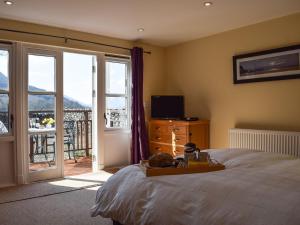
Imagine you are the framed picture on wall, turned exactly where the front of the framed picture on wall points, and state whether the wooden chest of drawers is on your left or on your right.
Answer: on your right

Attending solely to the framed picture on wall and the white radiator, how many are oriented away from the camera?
0

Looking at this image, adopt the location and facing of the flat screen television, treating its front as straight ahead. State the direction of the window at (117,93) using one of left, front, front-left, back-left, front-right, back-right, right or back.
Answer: right

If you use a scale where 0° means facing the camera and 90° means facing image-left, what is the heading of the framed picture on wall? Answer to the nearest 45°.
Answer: approximately 45°

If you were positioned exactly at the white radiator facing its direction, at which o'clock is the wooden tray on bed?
The wooden tray on bed is roughly at 11 o'clock from the white radiator.

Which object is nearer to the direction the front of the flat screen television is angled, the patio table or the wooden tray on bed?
the wooden tray on bed

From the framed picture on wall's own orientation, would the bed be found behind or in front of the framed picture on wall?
in front

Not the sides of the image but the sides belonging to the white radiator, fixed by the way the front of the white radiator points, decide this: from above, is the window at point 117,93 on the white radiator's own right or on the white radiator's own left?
on the white radiator's own right

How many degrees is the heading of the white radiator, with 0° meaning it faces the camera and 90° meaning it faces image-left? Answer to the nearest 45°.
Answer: approximately 45°

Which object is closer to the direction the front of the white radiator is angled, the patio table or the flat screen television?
the patio table

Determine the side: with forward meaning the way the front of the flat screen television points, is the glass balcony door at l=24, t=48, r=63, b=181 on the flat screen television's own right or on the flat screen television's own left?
on the flat screen television's own right

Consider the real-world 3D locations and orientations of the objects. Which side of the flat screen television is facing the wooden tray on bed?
front
